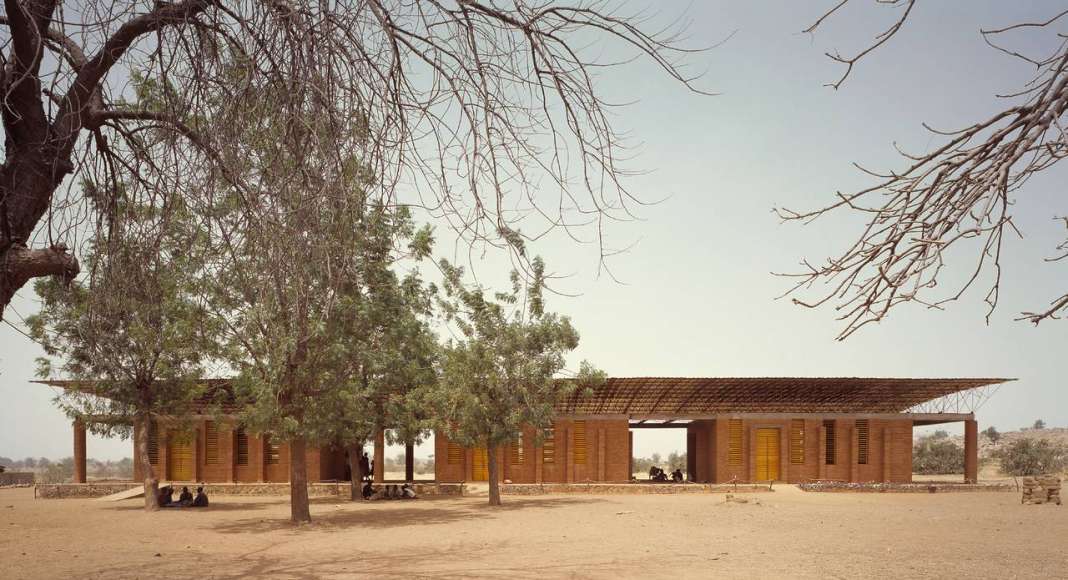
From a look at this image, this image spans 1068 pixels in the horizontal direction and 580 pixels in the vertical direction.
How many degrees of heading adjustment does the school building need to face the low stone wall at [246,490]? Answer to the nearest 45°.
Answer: approximately 90° to its right

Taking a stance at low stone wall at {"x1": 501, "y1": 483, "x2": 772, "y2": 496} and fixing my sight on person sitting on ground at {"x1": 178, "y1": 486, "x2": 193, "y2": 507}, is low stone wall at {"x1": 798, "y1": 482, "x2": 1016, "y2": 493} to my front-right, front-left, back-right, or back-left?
back-left

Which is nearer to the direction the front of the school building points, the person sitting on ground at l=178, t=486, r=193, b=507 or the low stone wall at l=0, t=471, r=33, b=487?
the person sitting on ground

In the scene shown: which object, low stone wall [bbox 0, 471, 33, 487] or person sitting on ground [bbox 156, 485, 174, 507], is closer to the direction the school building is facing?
the person sitting on ground

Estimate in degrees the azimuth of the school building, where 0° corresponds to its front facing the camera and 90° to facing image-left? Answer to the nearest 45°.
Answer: approximately 0°
